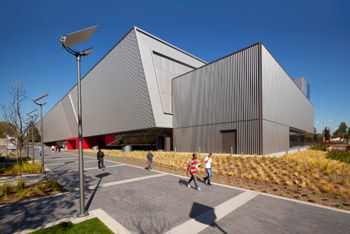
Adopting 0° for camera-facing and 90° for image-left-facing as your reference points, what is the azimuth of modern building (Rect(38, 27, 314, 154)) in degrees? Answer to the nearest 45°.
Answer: approximately 45°
